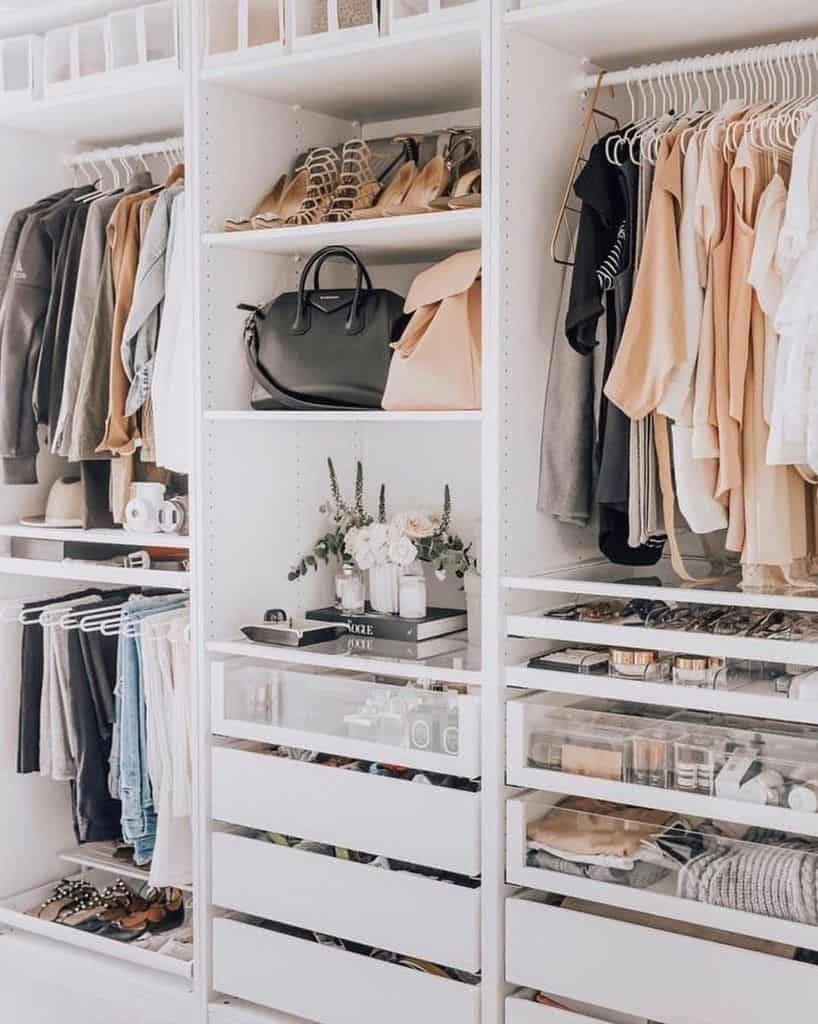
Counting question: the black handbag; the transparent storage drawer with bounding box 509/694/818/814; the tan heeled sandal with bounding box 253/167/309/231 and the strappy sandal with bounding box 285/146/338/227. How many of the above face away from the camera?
0

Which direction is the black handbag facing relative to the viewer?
toward the camera

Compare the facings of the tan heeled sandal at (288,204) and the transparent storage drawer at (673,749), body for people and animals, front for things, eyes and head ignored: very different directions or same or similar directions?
same or similar directions

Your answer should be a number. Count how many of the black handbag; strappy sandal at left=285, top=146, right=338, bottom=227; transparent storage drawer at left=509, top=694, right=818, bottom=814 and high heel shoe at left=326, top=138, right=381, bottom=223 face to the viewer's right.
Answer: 0

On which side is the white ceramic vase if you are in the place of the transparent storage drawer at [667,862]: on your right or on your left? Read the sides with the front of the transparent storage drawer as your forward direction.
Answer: on your right

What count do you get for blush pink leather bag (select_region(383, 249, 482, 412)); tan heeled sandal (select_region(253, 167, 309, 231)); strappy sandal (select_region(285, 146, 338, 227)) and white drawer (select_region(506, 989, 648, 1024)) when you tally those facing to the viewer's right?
0

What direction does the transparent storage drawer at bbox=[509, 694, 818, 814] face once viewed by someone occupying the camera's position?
facing the viewer and to the left of the viewer
